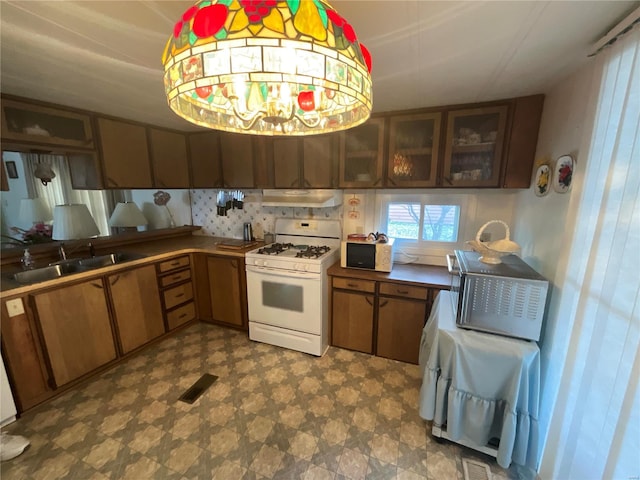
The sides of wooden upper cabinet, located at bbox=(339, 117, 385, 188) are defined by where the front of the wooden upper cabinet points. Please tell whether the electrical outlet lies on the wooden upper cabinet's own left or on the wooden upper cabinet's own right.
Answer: on the wooden upper cabinet's own right

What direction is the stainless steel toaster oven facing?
to the viewer's left

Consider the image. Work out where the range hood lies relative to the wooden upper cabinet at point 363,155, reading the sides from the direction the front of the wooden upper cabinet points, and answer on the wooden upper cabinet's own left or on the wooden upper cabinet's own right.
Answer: on the wooden upper cabinet's own right

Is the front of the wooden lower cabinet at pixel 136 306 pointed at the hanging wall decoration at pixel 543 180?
yes

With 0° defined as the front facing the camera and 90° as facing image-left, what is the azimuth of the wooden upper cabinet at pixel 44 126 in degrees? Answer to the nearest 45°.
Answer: approximately 315°

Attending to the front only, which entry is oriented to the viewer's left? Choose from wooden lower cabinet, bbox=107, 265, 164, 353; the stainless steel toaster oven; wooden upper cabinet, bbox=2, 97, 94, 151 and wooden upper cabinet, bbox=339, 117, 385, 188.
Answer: the stainless steel toaster oven

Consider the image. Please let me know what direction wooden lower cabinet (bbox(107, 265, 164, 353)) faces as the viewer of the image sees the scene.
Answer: facing the viewer and to the right of the viewer

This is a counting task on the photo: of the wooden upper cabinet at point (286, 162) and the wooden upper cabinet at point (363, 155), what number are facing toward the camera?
2

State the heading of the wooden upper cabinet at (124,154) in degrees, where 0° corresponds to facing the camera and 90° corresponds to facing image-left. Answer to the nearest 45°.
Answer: approximately 315°

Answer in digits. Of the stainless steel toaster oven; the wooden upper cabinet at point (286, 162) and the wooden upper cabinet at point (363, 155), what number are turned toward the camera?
2

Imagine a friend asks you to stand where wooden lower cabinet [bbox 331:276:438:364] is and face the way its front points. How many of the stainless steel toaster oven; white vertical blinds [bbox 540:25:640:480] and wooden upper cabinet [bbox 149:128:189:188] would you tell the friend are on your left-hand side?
2
